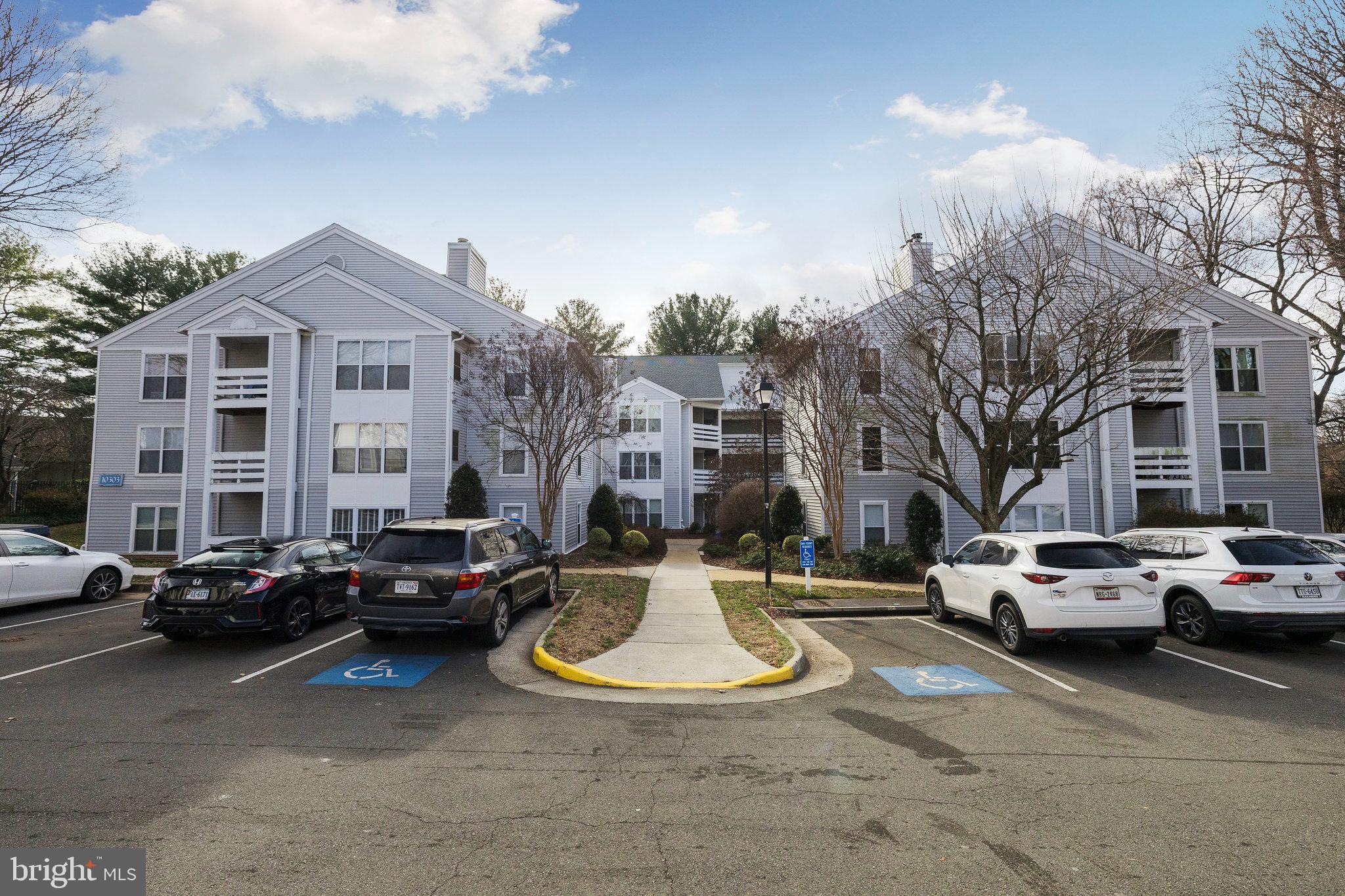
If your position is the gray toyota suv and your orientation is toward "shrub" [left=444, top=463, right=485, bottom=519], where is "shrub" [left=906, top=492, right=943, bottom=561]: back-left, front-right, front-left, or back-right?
front-right

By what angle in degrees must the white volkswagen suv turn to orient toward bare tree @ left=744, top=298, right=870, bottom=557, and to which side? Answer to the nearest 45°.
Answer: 0° — it already faces it

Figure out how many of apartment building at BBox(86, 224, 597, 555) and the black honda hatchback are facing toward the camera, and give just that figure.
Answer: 1

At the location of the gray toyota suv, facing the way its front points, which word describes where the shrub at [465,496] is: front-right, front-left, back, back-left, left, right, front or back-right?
front-left

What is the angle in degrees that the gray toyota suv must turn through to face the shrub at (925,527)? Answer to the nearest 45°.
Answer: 0° — it already faces it

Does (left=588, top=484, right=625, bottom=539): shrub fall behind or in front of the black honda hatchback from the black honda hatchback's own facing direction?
in front

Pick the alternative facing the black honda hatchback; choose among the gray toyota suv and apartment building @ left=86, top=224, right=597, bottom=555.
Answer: the apartment building

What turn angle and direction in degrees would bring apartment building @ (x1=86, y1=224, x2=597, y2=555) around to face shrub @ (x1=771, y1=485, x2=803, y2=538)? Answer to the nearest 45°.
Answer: approximately 90° to its left

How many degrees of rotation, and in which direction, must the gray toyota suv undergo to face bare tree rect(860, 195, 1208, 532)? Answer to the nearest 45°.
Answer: approximately 45° to its right

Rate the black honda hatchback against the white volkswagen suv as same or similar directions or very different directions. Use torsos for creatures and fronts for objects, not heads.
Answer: same or similar directions

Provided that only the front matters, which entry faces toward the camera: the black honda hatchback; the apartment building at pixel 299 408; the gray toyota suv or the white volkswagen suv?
the apartment building

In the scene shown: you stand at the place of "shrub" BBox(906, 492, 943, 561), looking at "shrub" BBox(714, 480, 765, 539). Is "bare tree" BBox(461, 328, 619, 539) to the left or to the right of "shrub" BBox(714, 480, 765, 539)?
left

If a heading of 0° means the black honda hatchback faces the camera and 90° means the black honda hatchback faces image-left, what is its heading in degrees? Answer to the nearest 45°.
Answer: approximately 225°

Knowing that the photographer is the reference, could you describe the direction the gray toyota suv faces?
facing away from the viewer and to the right of the viewer

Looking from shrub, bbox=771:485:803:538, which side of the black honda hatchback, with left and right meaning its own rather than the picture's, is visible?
front

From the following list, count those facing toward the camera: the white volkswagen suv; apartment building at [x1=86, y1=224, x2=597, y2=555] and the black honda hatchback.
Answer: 1

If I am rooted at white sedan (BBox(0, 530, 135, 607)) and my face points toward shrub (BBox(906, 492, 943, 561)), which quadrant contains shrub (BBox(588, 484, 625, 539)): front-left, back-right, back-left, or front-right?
front-left

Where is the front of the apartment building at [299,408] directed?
toward the camera

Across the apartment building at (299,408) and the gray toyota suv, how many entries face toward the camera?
1

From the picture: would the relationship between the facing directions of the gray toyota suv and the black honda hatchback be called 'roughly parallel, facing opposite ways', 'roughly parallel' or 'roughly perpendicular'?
roughly parallel
